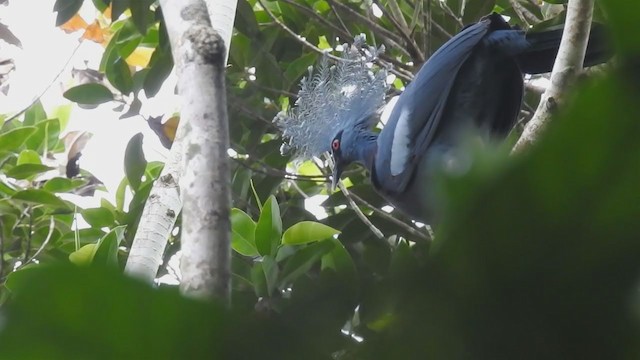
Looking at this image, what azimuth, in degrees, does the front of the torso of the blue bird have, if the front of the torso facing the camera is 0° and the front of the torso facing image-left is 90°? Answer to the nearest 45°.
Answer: approximately 90°

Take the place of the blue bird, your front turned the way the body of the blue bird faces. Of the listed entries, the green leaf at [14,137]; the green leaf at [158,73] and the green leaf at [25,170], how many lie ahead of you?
3

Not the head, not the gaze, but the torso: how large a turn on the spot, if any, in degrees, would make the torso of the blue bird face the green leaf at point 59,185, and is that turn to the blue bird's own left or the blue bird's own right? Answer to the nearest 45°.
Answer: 0° — it already faces it

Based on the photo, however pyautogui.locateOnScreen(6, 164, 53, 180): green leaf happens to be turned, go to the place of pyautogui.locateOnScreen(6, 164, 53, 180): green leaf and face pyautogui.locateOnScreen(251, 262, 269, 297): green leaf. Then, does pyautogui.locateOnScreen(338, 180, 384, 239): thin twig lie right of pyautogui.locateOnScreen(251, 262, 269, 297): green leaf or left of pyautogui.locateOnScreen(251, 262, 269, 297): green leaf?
left

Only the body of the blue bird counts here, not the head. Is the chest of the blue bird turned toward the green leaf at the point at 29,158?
yes

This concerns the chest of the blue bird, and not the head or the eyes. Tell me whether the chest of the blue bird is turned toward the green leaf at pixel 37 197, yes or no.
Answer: yes

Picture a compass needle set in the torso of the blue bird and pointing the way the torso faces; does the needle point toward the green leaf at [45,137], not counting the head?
yes

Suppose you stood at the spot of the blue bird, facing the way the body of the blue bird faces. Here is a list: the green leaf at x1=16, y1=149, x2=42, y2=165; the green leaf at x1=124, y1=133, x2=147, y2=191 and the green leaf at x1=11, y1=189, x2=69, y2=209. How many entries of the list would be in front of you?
3

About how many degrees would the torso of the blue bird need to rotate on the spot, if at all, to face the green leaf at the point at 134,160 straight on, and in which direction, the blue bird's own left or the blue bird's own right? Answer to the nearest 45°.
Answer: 0° — it already faces it
